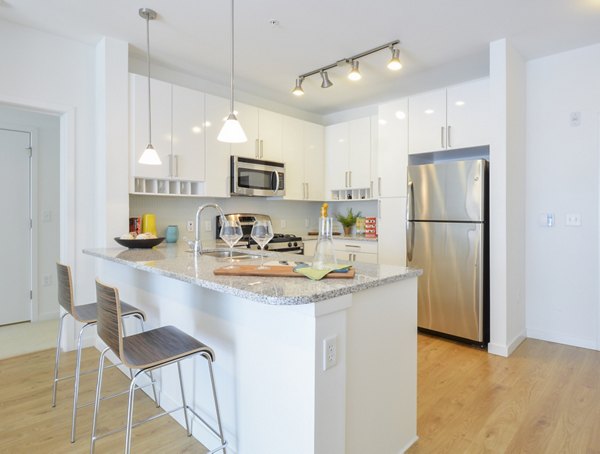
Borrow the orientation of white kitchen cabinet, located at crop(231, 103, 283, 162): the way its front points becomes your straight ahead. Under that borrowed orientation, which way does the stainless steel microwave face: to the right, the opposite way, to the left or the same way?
the same way

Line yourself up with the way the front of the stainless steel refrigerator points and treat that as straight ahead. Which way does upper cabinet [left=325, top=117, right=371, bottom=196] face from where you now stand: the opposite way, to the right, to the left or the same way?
the same way

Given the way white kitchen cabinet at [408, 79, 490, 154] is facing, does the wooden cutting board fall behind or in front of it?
in front

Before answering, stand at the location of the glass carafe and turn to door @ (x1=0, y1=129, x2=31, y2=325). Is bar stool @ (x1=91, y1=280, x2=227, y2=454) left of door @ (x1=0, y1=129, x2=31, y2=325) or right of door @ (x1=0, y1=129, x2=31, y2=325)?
left

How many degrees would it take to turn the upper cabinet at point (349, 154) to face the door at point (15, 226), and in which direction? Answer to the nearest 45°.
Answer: approximately 45° to its right

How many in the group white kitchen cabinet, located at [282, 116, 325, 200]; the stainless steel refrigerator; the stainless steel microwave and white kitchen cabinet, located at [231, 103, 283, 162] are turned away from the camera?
0

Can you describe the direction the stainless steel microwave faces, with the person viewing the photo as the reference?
facing the viewer and to the right of the viewer

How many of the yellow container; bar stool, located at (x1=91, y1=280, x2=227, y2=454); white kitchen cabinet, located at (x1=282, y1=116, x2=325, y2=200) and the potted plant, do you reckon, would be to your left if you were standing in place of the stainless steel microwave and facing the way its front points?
2

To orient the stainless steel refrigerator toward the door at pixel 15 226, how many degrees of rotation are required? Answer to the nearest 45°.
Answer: approximately 45° to its right

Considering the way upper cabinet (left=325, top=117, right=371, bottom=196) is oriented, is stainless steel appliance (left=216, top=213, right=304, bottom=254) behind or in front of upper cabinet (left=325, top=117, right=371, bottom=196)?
in front

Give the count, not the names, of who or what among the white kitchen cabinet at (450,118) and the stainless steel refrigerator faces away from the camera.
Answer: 0

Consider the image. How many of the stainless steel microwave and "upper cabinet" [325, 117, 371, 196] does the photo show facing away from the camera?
0

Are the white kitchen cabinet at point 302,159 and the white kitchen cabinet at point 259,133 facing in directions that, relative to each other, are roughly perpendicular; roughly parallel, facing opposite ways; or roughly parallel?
roughly parallel
